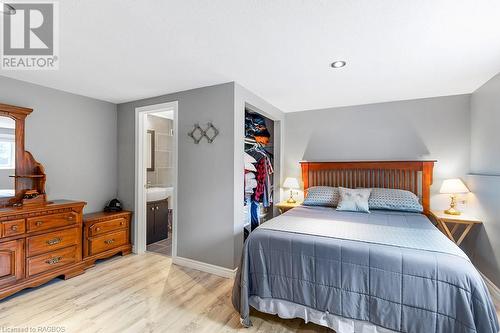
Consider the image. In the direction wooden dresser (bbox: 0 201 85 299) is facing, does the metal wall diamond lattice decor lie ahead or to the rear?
ahead

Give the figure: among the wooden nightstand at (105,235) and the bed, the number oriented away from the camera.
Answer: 0

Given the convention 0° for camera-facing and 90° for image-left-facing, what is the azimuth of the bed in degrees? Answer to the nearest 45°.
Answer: approximately 0°

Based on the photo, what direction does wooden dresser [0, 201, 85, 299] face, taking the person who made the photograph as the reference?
facing the viewer and to the right of the viewer

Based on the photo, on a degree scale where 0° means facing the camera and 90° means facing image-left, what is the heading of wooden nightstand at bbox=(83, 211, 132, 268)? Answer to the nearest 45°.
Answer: approximately 315°

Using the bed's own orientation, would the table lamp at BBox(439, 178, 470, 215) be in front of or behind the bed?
behind

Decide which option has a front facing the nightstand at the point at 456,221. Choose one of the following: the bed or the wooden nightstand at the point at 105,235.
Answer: the wooden nightstand

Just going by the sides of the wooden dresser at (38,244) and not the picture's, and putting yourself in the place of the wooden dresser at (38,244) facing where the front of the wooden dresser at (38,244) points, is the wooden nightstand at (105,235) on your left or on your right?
on your left
